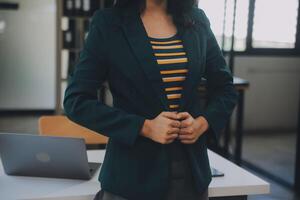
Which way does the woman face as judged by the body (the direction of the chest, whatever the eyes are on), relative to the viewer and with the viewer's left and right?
facing the viewer and to the right of the viewer
